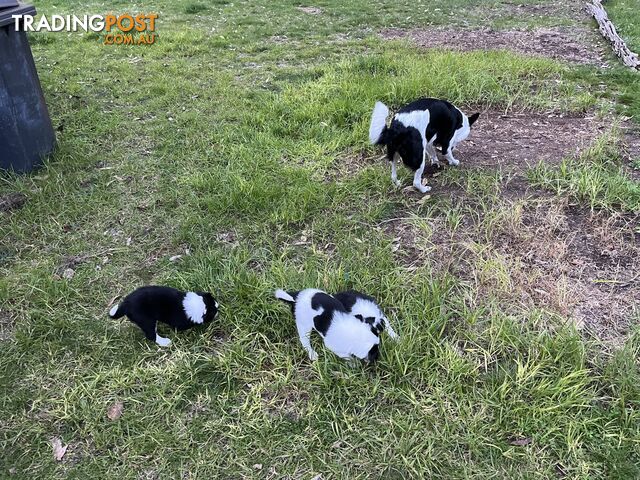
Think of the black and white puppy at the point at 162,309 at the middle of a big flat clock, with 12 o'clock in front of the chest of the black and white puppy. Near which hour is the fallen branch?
The fallen branch is roughly at 11 o'clock from the black and white puppy.

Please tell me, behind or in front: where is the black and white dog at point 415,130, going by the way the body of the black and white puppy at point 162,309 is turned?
in front

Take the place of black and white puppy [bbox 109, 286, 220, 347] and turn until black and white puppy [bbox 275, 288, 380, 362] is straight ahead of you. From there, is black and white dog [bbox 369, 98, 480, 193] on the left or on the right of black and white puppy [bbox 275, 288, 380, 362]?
left

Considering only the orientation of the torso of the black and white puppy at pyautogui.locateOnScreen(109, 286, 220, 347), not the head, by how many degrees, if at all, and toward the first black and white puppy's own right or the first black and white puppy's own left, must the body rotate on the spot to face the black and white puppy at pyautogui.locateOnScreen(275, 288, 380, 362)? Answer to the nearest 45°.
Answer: approximately 45° to the first black and white puppy's own right

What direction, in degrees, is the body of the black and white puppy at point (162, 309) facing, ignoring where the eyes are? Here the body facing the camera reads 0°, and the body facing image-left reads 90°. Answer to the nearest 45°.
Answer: approximately 270°

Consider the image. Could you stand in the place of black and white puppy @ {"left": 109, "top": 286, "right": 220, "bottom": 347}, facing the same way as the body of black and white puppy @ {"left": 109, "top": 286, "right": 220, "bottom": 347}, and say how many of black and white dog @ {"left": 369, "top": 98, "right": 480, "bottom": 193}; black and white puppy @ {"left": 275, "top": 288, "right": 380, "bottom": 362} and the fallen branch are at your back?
0
